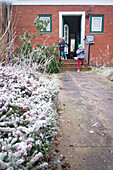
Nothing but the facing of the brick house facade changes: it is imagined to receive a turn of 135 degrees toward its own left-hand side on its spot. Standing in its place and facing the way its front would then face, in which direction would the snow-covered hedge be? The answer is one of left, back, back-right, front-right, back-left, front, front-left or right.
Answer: back-right

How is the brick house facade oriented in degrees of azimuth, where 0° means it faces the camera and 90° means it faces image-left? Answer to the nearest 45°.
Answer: approximately 0°
